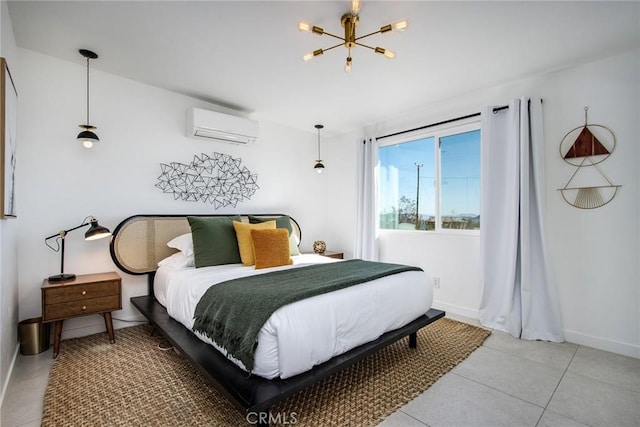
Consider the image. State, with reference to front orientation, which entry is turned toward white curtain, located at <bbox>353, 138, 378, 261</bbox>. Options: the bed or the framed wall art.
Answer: the framed wall art

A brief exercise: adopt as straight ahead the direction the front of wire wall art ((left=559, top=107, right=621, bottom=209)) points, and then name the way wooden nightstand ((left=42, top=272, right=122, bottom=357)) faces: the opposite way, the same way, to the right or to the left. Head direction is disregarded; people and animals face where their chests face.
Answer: to the left

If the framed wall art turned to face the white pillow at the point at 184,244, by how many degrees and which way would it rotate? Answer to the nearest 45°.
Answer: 0° — it already faces it

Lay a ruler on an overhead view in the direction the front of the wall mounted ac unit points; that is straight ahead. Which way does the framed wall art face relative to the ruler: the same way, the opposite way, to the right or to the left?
to the left

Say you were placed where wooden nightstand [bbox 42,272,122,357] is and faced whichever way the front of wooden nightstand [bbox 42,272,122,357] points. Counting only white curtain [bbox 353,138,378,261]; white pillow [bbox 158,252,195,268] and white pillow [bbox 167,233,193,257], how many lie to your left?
3

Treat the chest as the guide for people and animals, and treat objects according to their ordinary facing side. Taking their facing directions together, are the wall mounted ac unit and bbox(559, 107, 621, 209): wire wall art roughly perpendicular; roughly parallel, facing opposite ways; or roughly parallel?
roughly perpendicular

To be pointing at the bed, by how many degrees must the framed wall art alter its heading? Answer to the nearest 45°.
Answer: approximately 45° to its right

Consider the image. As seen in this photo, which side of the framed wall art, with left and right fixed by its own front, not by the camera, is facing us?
right

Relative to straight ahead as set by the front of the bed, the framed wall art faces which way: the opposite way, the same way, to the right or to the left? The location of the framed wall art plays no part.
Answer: to the left

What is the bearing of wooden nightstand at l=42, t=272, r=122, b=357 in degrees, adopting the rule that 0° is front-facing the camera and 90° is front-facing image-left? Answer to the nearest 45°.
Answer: approximately 0°
